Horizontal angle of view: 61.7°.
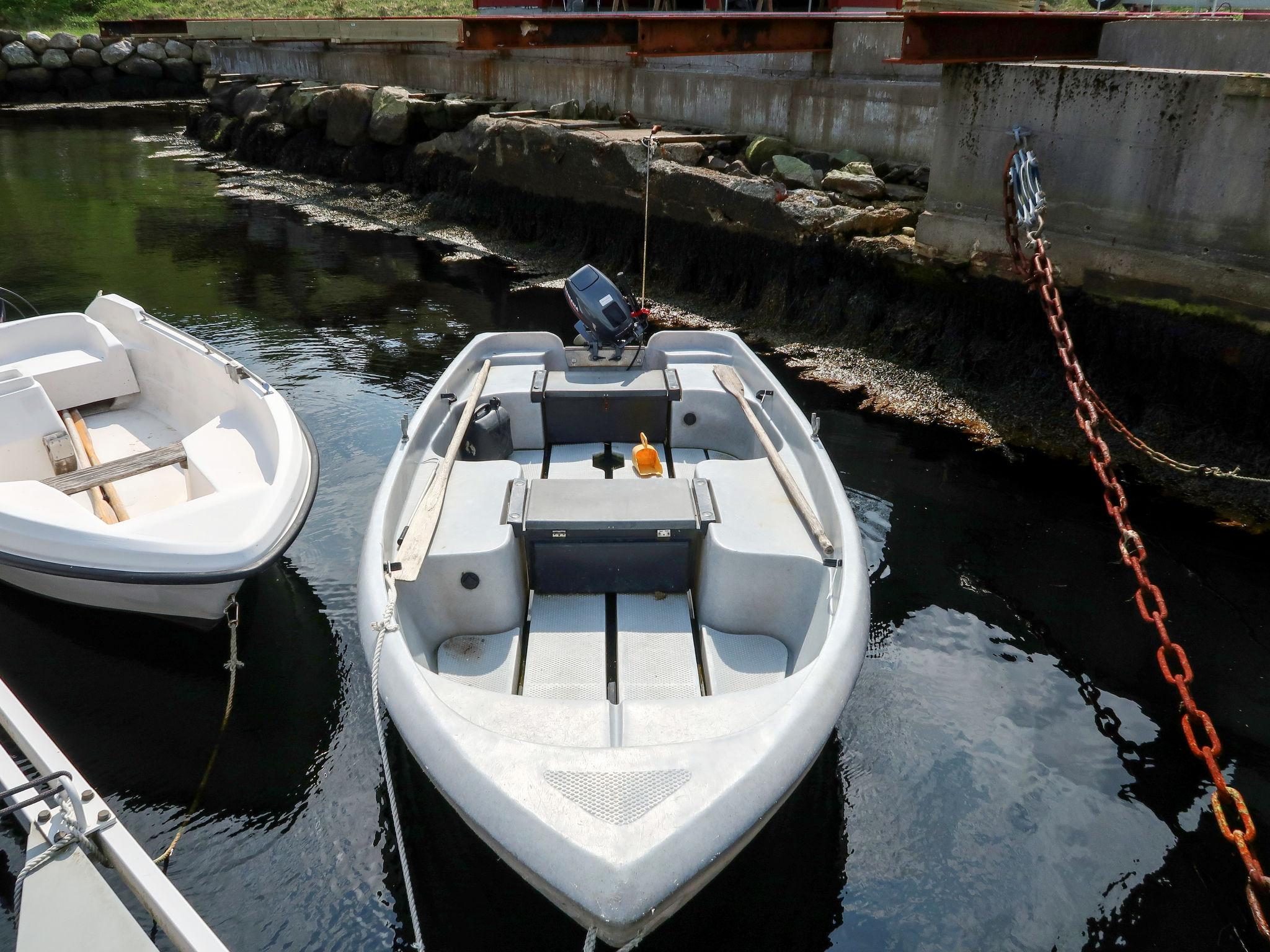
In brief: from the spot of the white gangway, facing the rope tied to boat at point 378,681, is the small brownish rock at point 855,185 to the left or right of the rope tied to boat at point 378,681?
left

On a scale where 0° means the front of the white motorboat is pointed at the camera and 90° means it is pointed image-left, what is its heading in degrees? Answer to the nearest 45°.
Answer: approximately 0°

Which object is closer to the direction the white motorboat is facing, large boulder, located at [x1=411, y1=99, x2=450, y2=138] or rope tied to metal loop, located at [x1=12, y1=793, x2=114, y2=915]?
the rope tied to metal loop

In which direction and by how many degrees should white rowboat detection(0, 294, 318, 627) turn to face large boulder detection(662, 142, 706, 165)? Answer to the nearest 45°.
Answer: approximately 90° to its left

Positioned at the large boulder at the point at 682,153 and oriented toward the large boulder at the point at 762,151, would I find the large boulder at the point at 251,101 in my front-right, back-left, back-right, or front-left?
back-left

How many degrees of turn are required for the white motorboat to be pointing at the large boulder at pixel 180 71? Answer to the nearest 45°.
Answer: approximately 135° to its right

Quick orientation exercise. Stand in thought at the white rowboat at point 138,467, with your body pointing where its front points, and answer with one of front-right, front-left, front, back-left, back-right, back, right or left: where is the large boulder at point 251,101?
back-left

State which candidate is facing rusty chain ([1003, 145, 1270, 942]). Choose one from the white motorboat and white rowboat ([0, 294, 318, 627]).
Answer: the white rowboat

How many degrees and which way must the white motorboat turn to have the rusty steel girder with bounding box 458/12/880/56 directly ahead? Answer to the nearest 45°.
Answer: approximately 180°

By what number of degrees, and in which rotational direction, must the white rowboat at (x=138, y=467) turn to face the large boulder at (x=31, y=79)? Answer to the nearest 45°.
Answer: approximately 135° to its left

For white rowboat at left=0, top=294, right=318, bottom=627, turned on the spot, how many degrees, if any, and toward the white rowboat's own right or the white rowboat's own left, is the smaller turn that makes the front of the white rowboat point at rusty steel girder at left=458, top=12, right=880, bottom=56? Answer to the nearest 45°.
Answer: approximately 90° to the white rowboat's own left

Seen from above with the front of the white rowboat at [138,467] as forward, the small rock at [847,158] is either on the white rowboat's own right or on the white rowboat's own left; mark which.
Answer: on the white rowboat's own left

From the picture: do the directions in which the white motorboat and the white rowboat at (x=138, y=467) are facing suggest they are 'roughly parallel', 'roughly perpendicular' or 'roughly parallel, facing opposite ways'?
roughly perpendicular

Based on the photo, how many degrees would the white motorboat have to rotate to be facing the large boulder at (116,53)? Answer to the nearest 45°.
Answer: approximately 135° to its right

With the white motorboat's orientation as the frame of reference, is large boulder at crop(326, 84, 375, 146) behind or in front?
behind
